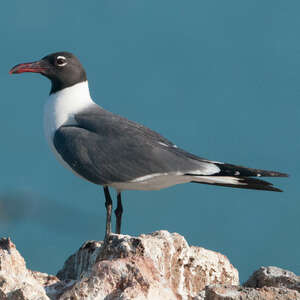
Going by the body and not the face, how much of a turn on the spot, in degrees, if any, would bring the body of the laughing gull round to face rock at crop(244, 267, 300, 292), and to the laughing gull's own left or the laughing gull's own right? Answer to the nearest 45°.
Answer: approximately 135° to the laughing gull's own left

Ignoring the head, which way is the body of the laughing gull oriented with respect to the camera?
to the viewer's left

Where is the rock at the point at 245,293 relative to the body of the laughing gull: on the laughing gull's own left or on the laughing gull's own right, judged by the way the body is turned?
on the laughing gull's own left

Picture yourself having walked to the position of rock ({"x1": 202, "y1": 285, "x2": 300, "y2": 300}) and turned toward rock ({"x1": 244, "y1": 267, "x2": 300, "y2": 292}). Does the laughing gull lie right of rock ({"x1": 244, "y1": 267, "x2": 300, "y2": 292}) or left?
left

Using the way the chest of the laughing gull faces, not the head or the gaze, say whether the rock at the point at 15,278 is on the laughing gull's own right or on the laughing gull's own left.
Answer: on the laughing gull's own left
